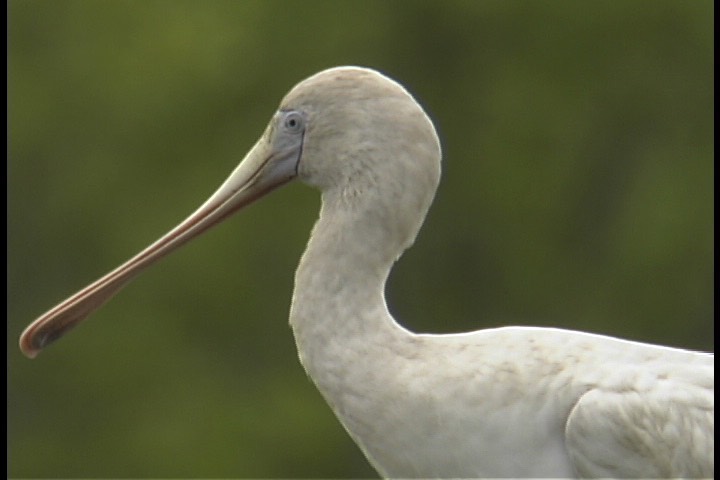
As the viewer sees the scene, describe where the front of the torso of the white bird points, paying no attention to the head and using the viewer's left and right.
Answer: facing to the left of the viewer
